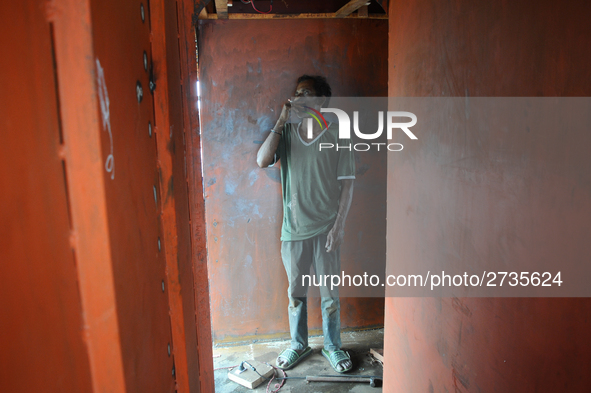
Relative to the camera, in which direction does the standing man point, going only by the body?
toward the camera
